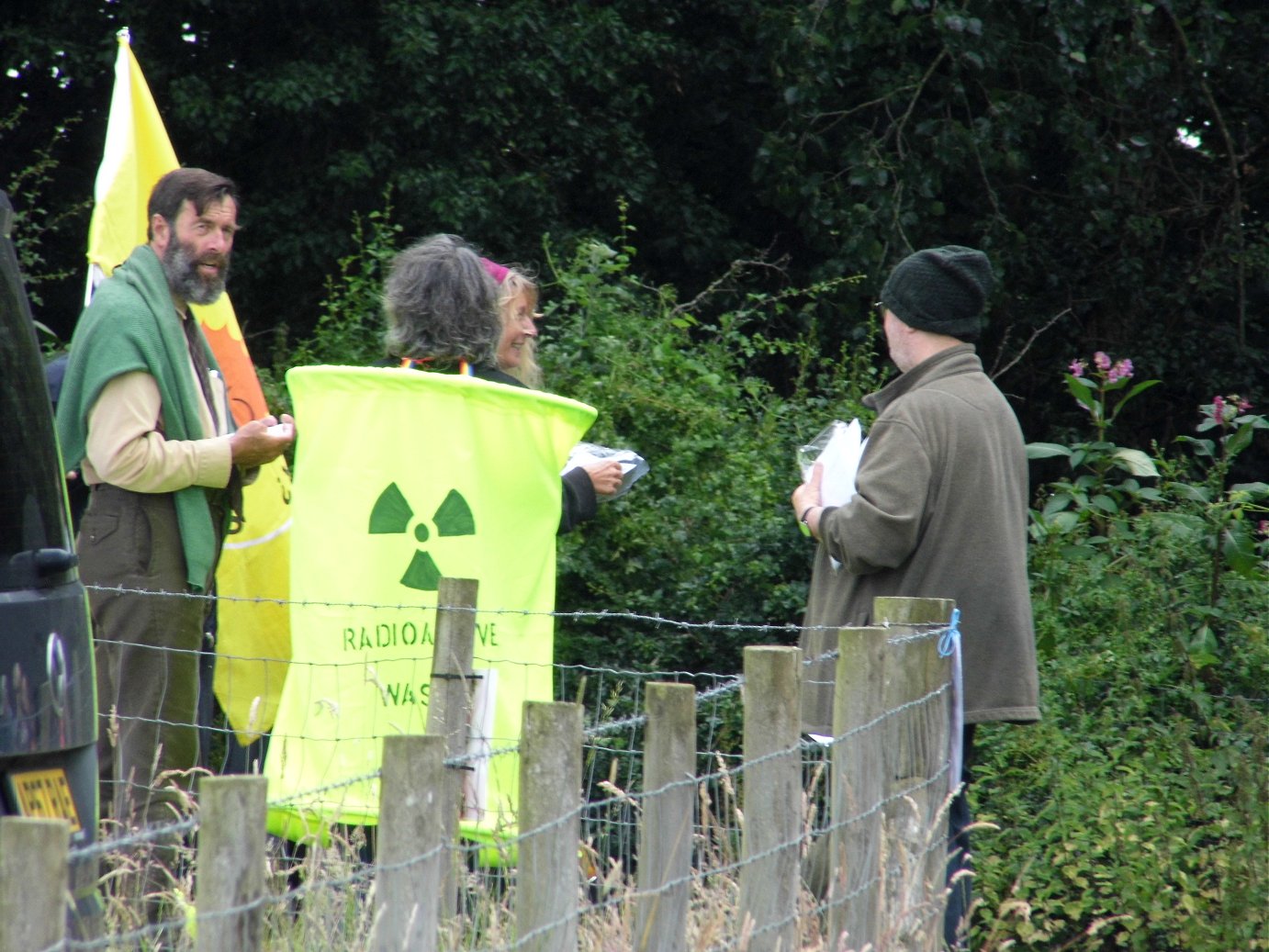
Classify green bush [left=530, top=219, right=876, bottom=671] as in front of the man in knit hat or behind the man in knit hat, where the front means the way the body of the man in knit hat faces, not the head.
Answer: in front

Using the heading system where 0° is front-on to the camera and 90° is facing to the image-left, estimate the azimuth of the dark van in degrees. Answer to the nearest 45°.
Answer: approximately 135°

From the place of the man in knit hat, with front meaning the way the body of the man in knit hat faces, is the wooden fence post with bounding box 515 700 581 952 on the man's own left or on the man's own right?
on the man's own left

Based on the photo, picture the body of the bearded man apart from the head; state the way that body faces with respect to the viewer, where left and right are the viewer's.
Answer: facing to the right of the viewer

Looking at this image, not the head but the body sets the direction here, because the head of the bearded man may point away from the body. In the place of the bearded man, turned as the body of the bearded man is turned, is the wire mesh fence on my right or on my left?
on my right

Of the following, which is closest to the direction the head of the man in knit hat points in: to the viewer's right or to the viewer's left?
to the viewer's left

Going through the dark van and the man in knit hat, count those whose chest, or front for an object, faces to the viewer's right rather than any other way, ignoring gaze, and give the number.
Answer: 0

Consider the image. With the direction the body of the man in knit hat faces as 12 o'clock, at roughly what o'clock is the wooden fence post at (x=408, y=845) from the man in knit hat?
The wooden fence post is roughly at 8 o'clock from the man in knit hat.

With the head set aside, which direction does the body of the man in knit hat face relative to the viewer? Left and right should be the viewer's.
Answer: facing away from the viewer and to the left of the viewer

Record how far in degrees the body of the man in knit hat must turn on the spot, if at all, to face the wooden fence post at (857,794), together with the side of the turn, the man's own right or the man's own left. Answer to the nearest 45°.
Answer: approximately 135° to the man's own left

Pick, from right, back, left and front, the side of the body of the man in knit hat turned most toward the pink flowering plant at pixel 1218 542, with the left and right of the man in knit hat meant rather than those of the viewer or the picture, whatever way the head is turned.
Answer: right

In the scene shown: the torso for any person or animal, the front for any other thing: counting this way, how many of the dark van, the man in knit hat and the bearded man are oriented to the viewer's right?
1

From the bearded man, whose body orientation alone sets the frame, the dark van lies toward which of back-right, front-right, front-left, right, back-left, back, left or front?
right

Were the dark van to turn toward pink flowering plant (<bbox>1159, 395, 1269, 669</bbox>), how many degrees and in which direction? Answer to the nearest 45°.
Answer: approximately 90° to its right
